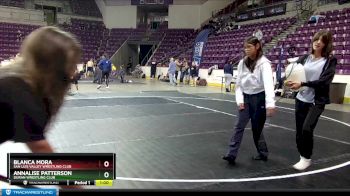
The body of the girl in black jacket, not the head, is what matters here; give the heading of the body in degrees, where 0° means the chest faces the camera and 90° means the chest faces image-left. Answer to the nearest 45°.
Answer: approximately 45°

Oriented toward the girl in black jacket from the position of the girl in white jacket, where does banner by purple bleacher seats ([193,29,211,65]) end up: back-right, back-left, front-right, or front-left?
back-left

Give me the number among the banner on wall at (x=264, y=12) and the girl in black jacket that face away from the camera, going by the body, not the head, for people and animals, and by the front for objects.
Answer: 0

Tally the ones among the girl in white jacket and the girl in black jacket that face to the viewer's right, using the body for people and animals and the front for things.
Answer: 0

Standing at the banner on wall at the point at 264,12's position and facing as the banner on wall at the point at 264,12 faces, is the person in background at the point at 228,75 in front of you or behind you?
in front

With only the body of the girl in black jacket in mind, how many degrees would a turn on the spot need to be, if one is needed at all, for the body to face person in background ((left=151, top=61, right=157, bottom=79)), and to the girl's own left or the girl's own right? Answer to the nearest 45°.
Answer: approximately 90° to the girl's own right

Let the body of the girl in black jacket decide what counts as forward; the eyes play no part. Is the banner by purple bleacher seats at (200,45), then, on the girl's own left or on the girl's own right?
on the girl's own right

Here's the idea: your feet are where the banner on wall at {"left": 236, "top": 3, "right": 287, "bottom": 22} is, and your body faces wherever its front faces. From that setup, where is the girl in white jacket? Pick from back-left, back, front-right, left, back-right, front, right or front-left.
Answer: front-left

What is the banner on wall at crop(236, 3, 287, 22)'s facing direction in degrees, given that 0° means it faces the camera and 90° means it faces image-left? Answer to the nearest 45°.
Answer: approximately 45°

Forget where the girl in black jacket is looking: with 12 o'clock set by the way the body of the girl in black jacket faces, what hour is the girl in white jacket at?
The girl in white jacket is roughly at 2 o'clock from the girl in black jacket.
